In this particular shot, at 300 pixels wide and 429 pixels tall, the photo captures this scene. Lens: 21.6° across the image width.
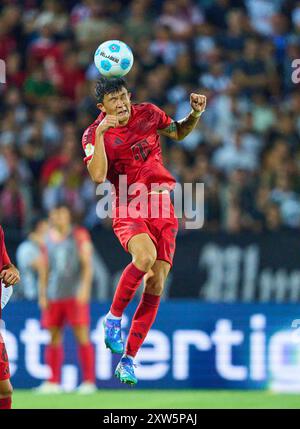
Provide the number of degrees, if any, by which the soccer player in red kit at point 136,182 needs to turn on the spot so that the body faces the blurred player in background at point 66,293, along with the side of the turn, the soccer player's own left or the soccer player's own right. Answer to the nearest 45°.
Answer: approximately 180°
